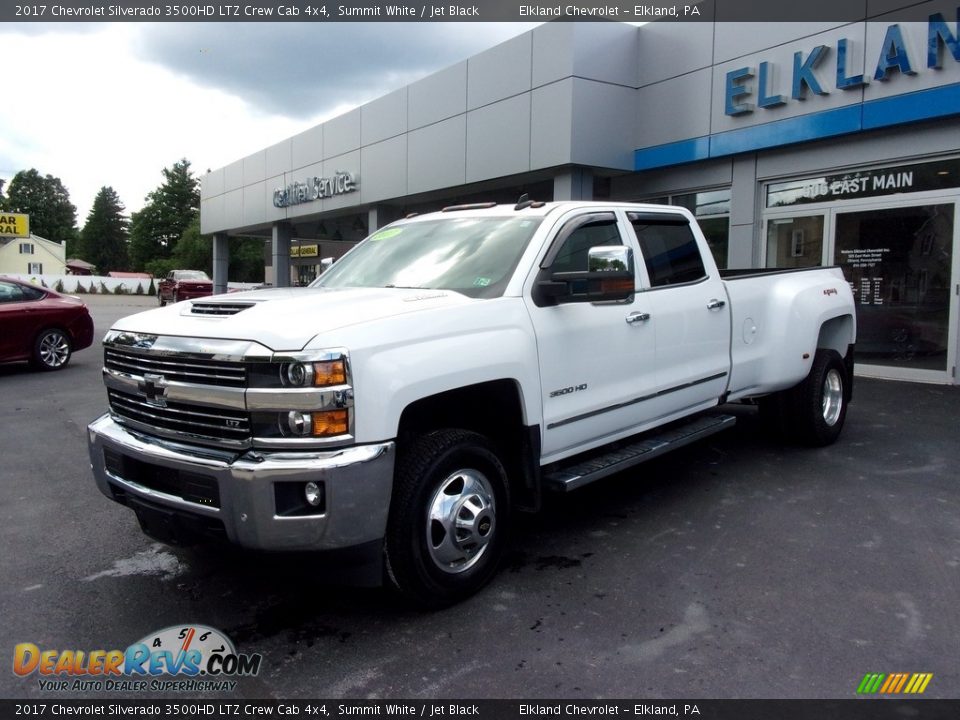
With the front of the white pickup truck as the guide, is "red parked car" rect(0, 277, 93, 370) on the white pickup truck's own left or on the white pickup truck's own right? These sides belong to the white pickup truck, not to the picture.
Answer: on the white pickup truck's own right

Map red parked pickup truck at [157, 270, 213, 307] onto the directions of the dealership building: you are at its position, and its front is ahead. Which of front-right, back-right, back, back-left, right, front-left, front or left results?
right

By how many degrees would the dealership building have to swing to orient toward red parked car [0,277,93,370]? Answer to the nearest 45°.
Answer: approximately 45° to its right

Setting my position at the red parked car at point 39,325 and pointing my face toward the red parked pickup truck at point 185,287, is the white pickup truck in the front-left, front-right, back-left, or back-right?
back-right
